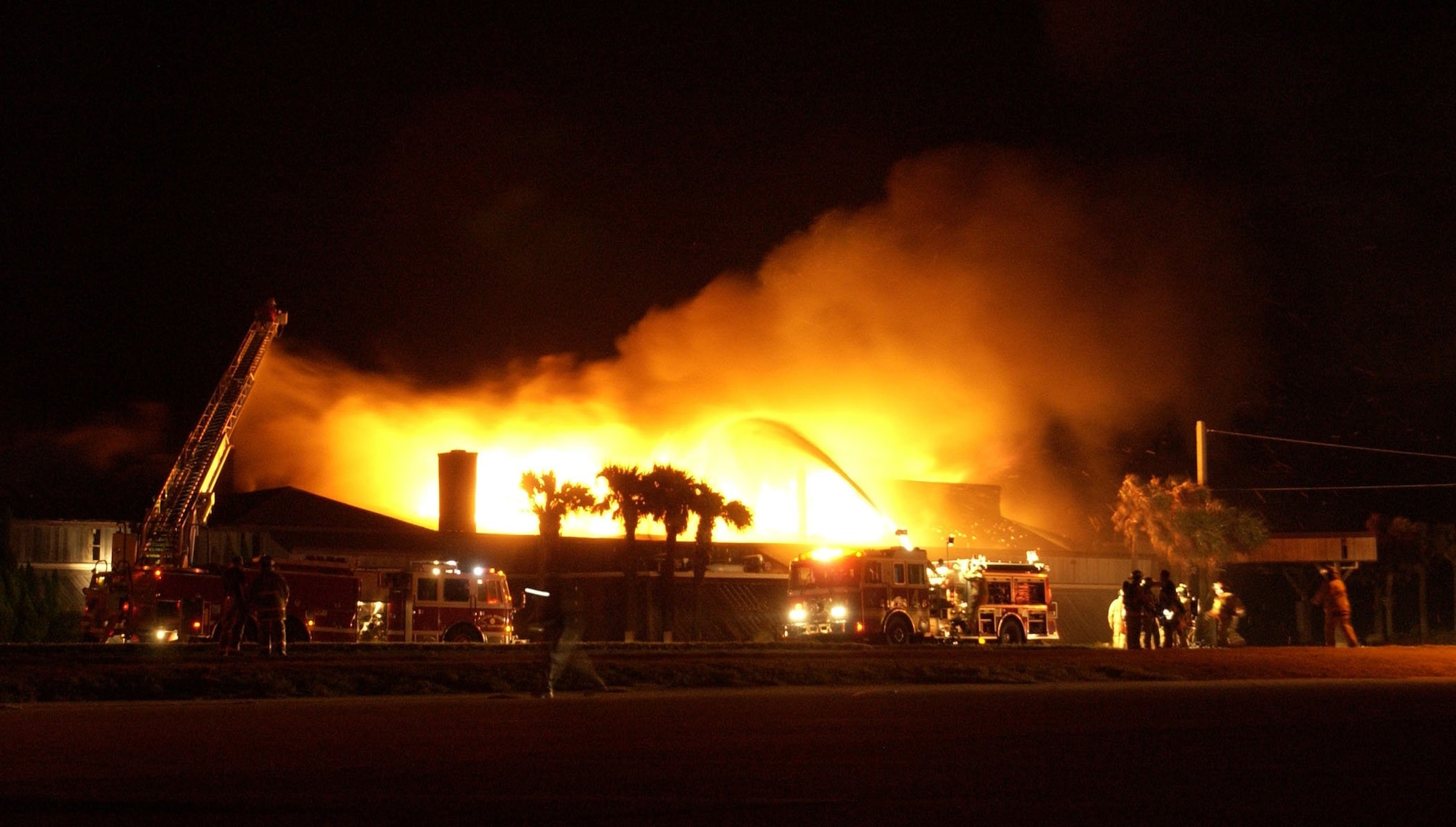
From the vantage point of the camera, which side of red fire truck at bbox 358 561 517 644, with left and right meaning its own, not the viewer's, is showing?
right

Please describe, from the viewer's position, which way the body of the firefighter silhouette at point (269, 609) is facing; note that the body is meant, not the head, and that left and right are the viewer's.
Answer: facing away from the viewer

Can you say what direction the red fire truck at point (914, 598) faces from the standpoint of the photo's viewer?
facing the viewer and to the left of the viewer

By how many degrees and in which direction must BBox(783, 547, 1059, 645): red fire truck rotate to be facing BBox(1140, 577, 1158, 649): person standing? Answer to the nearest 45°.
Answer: approximately 90° to its left

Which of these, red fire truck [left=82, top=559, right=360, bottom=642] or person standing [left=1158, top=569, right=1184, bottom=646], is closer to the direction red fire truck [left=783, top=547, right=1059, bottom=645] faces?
the red fire truck

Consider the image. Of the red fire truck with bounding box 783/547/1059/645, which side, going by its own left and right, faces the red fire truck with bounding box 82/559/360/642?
front
